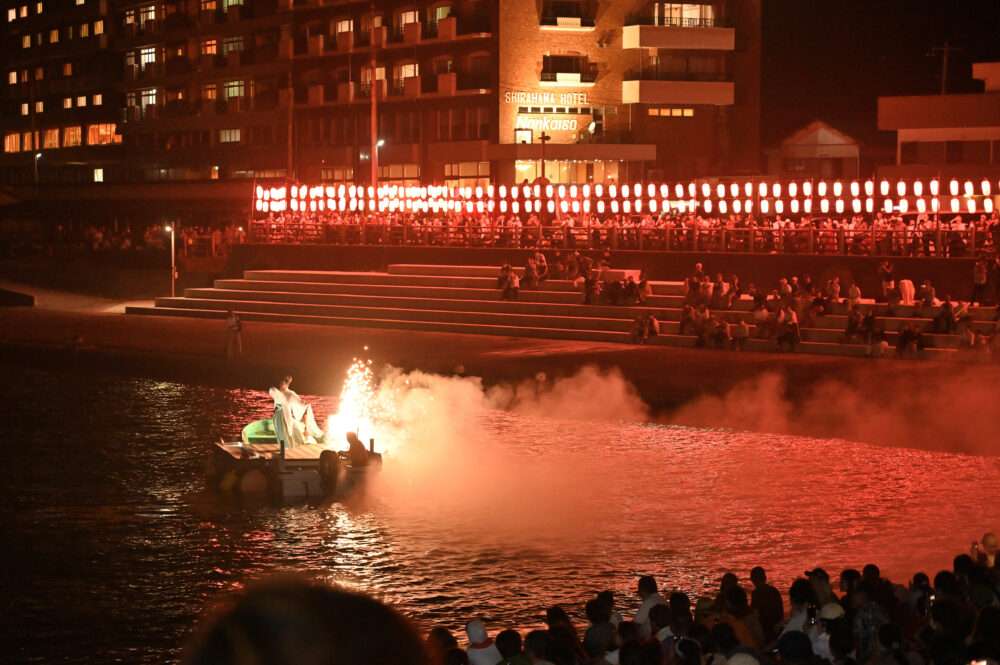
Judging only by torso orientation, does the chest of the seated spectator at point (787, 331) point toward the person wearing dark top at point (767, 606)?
yes

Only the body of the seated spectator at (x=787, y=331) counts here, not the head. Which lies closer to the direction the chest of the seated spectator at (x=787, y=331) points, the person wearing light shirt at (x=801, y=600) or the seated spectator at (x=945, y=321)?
the person wearing light shirt

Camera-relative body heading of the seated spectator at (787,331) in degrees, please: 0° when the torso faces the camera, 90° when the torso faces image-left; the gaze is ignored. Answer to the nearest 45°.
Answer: approximately 0°

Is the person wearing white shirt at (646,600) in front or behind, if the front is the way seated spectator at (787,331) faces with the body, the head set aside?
in front

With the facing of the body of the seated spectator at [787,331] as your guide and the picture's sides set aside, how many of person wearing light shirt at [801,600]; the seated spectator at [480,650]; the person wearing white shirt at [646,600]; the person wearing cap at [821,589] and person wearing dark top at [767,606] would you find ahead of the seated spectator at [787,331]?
5

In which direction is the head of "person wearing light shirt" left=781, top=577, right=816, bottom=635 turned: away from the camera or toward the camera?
away from the camera

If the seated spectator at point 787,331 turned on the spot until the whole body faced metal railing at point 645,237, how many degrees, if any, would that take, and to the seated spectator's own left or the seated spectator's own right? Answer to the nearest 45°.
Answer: approximately 135° to the seated spectator's own right

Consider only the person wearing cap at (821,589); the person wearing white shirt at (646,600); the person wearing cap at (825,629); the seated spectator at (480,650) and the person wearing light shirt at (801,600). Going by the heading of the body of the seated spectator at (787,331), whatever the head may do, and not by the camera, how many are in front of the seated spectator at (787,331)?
5

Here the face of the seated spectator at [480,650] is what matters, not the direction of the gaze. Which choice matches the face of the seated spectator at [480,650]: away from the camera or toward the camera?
away from the camera

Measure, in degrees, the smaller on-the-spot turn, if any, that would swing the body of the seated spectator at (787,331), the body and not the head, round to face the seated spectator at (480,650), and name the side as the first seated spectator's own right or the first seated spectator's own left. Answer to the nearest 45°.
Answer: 0° — they already face them

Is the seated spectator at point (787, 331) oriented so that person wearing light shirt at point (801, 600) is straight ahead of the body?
yes

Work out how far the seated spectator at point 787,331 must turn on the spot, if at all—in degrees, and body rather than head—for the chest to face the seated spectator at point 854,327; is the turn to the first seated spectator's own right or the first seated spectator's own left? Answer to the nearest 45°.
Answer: approximately 90° to the first seated spectator's own left

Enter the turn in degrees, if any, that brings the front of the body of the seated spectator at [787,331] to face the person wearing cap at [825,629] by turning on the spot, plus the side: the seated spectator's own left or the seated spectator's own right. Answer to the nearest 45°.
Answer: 0° — they already face them

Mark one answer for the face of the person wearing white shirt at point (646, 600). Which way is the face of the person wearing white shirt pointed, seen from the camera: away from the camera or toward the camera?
away from the camera
